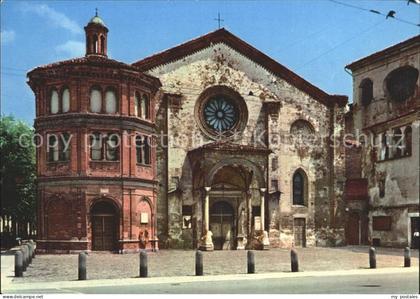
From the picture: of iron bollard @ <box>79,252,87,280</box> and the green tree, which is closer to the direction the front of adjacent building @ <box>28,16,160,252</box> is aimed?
the iron bollard

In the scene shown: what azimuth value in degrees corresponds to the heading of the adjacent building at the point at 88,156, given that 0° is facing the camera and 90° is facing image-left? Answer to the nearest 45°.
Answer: approximately 0°

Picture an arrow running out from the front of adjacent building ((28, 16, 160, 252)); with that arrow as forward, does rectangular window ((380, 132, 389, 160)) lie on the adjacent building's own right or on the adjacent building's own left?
on the adjacent building's own left

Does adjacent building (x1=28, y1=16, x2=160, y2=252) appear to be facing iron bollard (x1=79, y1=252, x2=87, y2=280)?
yes

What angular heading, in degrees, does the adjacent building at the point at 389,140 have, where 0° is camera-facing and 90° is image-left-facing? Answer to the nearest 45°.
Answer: approximately 45°
